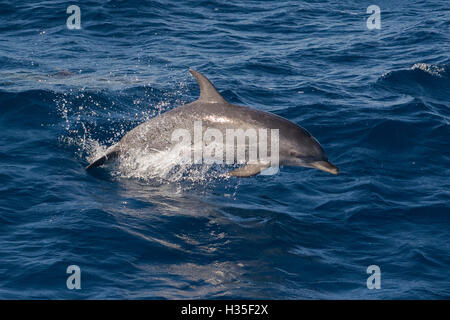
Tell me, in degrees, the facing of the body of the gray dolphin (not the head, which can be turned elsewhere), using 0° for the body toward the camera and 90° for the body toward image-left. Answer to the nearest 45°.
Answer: approximately 270°
